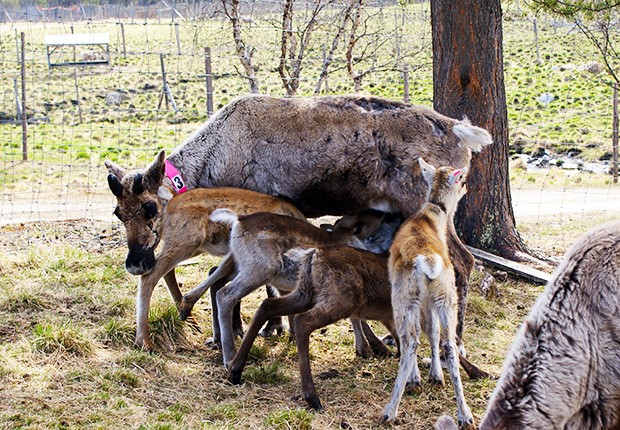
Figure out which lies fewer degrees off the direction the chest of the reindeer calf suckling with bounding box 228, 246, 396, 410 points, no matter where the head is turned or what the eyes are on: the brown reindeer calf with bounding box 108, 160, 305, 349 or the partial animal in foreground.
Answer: the partial animal in foreground

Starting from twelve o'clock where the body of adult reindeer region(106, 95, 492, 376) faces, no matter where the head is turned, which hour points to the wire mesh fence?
The wire mesh fence is roughly at 3 o'clock from the adult reindeer.

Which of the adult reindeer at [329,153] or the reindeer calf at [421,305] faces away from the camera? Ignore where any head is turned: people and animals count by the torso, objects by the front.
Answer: the reindeer calf

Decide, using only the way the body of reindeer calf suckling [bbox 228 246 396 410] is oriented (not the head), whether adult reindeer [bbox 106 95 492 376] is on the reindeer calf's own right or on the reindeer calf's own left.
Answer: on the reindeer calf's own left

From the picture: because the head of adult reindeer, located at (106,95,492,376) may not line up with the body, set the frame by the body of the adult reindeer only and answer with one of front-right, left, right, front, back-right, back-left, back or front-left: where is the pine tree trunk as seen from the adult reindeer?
back-right

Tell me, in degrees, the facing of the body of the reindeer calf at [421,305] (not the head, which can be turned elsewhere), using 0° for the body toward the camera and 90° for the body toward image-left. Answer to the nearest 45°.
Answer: approximately 180°

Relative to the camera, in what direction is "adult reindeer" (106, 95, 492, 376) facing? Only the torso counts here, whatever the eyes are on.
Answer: to the viewer's left

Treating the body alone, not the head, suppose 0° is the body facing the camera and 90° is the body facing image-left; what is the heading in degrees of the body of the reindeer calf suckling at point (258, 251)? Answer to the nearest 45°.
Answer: approximately 270°

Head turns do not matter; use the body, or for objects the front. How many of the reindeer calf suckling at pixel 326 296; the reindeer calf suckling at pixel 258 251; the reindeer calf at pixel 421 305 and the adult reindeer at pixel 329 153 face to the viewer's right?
2

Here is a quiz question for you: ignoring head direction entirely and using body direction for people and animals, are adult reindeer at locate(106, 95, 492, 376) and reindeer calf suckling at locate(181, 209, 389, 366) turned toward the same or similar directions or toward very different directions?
very different directions

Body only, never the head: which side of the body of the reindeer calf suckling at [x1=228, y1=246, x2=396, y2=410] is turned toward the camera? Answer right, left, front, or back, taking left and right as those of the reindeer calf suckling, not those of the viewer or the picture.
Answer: right

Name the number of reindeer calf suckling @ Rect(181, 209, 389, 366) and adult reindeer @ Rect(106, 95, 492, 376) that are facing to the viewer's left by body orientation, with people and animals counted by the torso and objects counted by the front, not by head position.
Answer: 1

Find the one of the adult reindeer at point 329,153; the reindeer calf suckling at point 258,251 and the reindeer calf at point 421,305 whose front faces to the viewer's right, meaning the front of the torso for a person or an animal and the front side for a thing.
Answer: the reindeer calf suckling

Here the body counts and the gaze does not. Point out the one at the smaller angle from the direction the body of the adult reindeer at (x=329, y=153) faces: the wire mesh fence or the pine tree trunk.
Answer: the wire mesh fence
